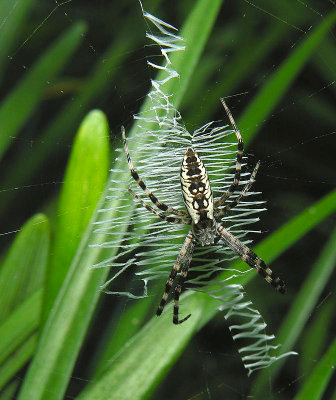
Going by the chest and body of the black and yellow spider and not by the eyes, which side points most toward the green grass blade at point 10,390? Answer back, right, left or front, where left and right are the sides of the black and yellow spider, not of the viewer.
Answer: right
